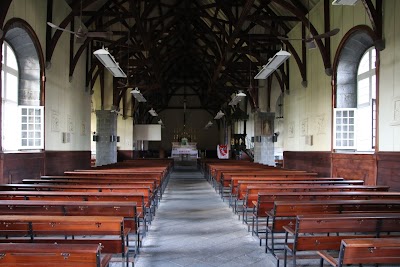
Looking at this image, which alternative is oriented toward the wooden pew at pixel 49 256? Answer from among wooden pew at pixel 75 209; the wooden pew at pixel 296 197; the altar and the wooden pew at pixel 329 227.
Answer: the altar

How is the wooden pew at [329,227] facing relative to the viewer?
away from the camera

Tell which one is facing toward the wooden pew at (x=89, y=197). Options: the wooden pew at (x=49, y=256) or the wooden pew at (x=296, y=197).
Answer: the wooden pew at (x=49, y=256)

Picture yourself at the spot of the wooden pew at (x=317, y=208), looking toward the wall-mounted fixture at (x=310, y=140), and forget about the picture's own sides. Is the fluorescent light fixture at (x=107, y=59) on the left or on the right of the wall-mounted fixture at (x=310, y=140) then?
left

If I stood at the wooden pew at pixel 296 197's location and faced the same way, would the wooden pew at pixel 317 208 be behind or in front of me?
behind

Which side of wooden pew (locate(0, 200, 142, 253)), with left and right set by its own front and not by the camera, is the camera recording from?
back

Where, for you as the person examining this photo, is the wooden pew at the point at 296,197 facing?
facing away from the viewer

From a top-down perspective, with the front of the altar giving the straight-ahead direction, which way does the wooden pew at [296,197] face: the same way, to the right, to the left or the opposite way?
the opposite way

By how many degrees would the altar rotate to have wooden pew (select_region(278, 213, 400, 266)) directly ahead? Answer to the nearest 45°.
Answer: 0° — it already faces it

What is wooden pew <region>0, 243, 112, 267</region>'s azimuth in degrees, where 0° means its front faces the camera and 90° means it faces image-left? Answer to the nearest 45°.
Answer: approximately 180°

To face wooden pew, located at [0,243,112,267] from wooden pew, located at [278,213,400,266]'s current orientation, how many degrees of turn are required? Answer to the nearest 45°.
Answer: approximately 135° to its left
